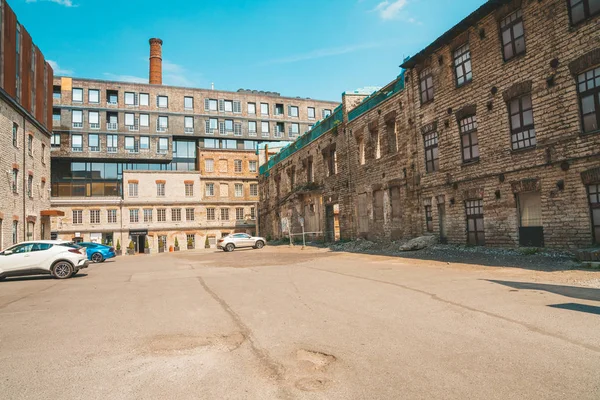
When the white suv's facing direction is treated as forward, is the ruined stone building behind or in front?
behind

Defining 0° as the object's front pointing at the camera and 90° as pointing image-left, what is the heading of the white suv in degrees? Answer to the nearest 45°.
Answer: approximately 90°

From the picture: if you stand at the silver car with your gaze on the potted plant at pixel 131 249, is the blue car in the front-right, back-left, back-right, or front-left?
front-left

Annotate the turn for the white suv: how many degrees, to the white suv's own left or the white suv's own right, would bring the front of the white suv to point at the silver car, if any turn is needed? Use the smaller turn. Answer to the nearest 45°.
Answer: approximately 135° to the white suv's own right

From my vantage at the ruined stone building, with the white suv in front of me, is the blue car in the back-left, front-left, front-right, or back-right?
front-right
